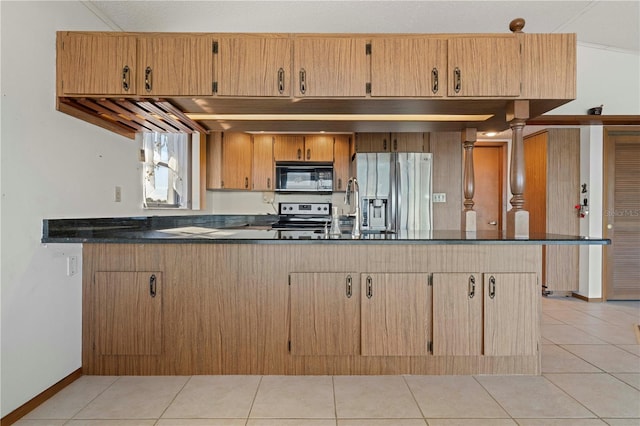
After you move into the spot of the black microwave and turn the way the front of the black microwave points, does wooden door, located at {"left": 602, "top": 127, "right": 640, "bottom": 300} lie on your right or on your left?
on your left

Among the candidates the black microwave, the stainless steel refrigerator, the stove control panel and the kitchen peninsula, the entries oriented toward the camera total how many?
4

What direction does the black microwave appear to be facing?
toward the camera

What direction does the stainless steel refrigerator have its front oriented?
toward the camera

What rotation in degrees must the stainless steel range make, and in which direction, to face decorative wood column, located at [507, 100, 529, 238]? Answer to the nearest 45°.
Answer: approximately 45° to its left

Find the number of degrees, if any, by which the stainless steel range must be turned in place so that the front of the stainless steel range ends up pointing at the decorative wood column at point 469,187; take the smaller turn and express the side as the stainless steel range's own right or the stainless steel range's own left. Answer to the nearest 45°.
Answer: approximately 45° to the stainless steel range's own left

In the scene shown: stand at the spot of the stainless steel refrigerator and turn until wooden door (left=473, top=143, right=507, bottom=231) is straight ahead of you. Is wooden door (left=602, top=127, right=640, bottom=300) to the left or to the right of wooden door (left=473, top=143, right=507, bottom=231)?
right

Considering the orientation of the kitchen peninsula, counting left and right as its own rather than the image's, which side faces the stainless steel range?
back

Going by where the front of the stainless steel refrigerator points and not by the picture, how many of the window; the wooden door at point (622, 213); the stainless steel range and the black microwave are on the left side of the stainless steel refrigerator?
1

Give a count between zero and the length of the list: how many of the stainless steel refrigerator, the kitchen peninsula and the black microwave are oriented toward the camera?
3

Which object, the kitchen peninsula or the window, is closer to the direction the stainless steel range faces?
the kitchen peninsula

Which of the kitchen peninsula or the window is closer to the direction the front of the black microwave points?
the kitchen peninsula

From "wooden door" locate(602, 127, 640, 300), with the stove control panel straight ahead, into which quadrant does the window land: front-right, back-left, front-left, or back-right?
front-left
